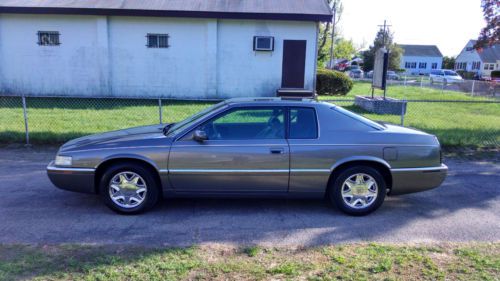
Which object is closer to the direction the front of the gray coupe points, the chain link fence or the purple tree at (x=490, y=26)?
the chain link fence

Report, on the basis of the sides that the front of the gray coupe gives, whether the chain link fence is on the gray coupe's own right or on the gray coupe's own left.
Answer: on the gray coupe's own right

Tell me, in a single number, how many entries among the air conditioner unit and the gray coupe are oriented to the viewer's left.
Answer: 1

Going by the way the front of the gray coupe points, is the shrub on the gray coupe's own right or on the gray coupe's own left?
on the gray coupe's own right

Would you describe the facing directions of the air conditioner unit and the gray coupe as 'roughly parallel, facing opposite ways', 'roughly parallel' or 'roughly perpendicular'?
roughly perpendicular

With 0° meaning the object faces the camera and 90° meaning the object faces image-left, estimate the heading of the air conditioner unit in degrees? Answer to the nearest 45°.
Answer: approximately 0°

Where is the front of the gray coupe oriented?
to the viewer's left

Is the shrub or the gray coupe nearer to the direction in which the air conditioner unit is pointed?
the gray coupe

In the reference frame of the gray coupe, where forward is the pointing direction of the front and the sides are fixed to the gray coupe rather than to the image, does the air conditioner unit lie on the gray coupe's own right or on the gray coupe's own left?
on the gray coupe's own right
